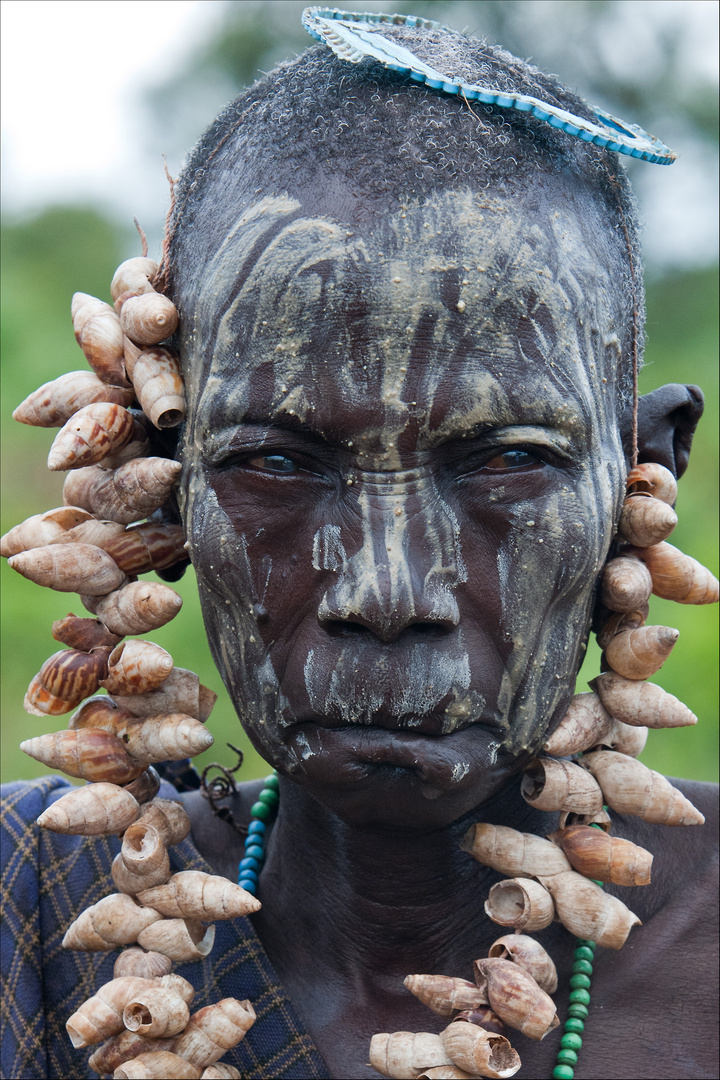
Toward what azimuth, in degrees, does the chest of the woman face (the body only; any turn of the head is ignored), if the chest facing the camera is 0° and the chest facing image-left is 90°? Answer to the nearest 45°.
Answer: approximately 0°
